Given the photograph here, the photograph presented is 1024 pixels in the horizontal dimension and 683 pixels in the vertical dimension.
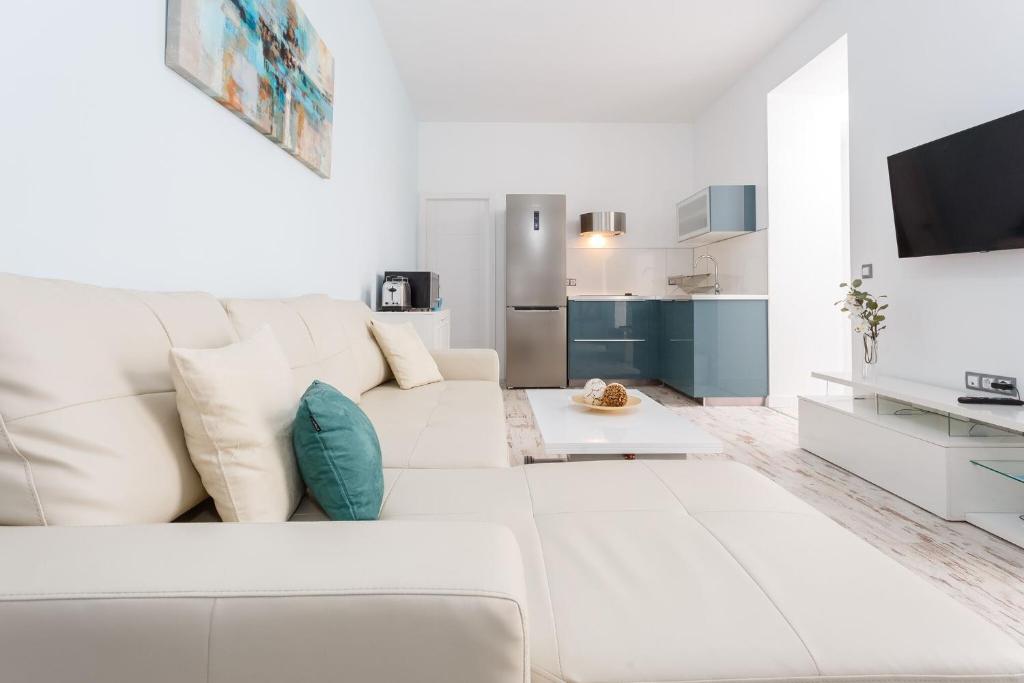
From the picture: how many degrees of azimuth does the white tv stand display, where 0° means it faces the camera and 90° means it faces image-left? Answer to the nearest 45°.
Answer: approximately 45°

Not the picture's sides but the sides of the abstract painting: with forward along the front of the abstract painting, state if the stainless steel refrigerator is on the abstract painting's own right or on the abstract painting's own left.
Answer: on the abstract painting's own left

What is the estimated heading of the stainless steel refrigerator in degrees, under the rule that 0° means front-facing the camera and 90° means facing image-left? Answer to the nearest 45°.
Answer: approximately 0°

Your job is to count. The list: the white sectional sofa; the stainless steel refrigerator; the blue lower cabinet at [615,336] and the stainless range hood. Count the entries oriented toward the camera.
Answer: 3

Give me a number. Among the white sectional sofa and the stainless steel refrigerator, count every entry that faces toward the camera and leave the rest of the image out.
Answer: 1

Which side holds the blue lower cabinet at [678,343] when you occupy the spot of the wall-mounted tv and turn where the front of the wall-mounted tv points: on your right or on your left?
on your right

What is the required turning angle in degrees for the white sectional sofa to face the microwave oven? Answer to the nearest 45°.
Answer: approximately 90° to its left

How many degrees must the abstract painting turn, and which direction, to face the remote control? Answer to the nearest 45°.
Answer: approximately 45° to its left

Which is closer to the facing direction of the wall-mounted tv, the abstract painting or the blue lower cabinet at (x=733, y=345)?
the abstract painting

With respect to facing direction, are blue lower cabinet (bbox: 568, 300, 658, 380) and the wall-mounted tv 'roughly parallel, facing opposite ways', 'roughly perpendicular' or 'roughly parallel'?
roughly perpendicular

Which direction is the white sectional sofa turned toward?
to the viewer's right

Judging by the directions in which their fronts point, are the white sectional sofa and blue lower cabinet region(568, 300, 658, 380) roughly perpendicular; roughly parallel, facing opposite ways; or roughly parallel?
roughly perpendicular
